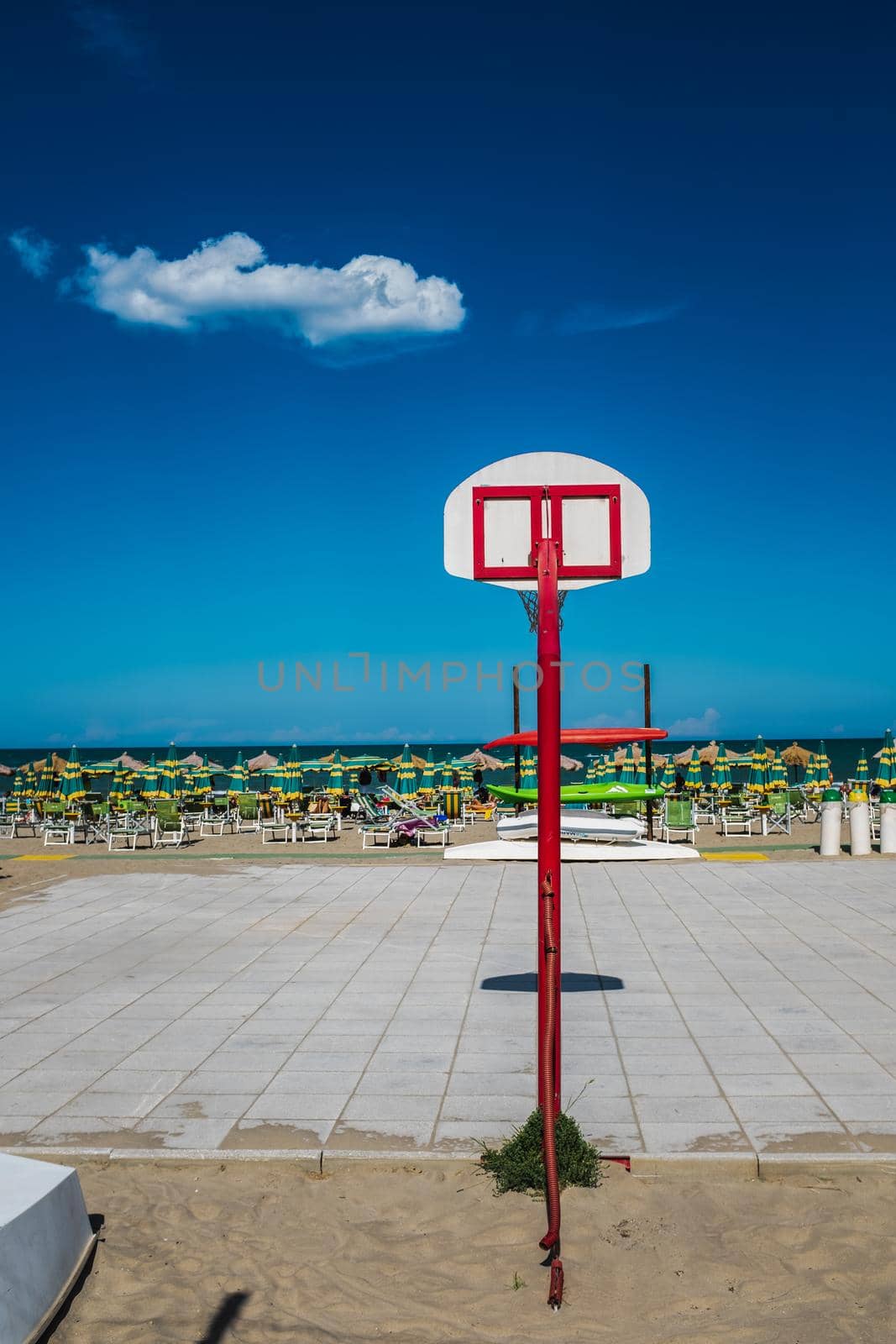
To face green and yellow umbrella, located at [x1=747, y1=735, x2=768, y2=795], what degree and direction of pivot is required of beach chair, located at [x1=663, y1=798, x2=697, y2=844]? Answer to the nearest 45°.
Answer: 0° — it already faces it

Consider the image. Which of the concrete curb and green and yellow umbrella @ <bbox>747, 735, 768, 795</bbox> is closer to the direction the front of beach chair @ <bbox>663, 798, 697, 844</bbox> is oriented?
the green and yellow umbrella

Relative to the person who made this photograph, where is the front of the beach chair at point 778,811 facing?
facing away from the viewer

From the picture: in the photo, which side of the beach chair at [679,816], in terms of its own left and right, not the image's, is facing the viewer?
back

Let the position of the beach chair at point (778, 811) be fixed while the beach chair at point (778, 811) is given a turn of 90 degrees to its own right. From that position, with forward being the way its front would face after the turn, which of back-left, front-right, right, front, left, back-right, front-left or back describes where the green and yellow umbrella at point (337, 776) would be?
back

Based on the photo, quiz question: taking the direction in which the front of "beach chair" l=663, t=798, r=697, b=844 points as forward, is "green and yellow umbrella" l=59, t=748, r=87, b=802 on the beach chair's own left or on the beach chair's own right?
on the beach chair's own left

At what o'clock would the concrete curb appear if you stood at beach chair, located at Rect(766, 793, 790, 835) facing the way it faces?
The concrete curb is roughly at 6 o'clock from the beach chair.

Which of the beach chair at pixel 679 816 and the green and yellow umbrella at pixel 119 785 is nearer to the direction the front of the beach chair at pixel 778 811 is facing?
the green and yellow umbrella

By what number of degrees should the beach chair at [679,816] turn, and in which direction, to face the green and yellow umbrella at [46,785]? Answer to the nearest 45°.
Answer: approximately 90° to its left

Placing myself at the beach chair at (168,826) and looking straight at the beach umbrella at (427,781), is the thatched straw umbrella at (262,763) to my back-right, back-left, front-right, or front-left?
front-left

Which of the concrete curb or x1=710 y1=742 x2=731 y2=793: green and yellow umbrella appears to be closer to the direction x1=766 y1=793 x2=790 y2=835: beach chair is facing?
the green and yellow umbrella

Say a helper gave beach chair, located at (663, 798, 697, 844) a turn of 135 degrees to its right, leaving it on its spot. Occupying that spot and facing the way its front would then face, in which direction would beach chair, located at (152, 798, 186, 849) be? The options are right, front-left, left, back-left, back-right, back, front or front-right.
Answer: back-right

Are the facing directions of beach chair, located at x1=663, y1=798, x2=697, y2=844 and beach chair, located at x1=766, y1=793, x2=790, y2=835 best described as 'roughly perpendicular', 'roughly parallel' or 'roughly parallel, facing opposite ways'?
roughly parallel

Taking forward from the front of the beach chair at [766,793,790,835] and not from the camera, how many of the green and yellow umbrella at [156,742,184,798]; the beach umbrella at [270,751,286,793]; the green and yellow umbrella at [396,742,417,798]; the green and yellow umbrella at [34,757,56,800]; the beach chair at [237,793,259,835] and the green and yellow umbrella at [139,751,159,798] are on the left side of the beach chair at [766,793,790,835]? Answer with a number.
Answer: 6

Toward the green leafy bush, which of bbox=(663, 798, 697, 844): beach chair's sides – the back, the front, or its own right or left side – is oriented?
back

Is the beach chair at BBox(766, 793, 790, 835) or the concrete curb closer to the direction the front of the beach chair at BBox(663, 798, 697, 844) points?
the beach chair

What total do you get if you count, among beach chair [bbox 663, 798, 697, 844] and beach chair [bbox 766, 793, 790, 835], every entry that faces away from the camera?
2

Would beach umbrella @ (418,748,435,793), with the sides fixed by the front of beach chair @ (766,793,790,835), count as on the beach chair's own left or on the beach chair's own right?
on the beach chair's own left
